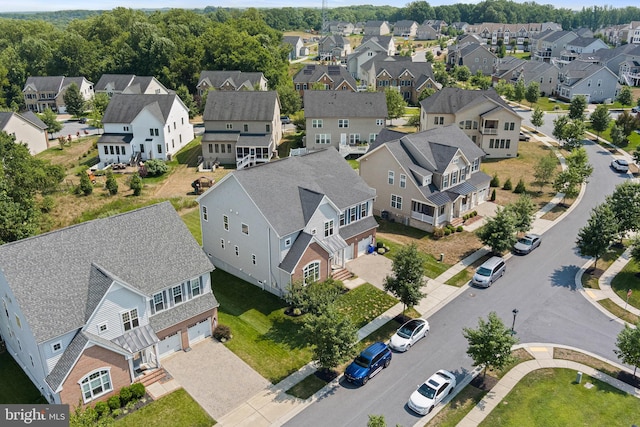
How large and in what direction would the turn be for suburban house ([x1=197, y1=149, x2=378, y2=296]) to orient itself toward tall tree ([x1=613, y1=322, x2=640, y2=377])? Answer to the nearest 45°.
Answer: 0° — it already faces it

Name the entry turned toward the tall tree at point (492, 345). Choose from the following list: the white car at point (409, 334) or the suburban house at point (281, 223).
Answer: the suburban house

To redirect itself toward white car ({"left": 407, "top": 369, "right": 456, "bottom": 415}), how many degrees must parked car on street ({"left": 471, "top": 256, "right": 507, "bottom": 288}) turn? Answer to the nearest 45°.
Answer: approximately 45° to its left

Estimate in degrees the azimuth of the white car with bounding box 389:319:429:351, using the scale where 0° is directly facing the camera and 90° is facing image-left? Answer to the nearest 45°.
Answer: approximately 45°

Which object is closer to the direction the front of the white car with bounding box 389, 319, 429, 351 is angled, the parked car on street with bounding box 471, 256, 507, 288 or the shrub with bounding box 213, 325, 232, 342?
the shrub

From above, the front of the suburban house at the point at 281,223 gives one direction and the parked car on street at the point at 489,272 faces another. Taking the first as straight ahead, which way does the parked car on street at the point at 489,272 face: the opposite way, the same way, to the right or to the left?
to the right

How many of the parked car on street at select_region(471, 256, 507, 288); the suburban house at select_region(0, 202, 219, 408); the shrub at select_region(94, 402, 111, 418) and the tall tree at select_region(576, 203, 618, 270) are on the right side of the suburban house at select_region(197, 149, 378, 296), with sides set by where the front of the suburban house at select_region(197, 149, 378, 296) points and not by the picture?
2

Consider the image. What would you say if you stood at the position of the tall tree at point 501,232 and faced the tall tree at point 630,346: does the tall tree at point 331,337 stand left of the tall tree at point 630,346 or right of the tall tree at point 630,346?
right

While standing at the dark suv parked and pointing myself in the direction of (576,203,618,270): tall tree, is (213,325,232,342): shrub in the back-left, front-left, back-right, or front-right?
back-left

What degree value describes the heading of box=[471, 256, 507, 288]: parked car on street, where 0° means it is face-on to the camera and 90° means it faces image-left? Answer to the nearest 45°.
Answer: approximately 45°

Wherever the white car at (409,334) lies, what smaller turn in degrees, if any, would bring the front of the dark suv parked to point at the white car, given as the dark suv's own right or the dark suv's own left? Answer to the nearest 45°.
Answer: approximately 180°

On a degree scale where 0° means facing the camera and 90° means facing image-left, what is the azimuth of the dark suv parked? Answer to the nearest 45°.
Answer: approximately 45°
